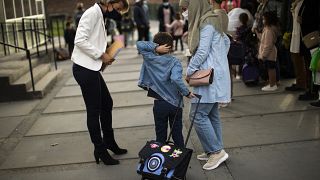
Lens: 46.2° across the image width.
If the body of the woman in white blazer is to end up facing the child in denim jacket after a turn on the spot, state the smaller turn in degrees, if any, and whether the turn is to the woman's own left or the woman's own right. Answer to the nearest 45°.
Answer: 0° — they already face them

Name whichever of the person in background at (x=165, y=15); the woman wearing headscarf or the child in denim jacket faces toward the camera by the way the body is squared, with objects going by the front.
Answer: the person in background

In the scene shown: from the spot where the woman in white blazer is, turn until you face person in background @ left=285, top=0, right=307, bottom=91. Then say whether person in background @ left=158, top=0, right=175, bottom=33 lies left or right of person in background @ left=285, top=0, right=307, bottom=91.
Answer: left

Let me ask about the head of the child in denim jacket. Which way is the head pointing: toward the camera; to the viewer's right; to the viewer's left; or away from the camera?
away from the camera

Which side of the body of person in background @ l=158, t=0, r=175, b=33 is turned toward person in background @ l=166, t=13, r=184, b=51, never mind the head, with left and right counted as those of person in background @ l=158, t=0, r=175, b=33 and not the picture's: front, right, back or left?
front

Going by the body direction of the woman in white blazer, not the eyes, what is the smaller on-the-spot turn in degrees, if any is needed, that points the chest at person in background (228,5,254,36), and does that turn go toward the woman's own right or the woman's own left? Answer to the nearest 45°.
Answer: approximately 45° to the woman's own left

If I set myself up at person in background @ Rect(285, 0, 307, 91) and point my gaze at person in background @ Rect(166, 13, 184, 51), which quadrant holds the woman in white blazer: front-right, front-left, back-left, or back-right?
back-left

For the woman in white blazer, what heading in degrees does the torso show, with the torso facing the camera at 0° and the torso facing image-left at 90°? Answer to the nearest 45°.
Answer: approximately 270°

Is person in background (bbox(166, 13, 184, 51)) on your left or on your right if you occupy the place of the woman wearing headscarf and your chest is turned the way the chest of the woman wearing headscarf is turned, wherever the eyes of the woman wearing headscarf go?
on your right

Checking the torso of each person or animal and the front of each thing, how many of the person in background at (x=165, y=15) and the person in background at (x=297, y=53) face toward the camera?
1

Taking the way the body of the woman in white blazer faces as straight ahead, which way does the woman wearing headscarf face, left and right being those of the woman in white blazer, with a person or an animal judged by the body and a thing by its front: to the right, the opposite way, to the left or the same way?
the opposite way

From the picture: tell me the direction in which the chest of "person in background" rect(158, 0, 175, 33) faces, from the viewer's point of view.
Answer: toward the camera

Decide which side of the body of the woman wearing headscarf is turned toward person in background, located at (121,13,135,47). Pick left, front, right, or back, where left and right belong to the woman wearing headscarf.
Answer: right

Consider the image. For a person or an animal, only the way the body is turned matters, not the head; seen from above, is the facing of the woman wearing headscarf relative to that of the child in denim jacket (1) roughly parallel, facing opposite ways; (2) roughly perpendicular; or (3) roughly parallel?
roughly perpendicular

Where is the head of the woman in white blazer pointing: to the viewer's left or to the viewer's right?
to the viewer's right

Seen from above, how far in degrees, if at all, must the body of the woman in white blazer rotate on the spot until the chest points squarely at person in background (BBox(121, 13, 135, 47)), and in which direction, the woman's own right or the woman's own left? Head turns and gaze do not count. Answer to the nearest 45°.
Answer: approximately 90° to the woman's own left

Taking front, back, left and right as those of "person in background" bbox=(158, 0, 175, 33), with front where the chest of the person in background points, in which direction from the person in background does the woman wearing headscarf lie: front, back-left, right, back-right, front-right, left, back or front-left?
front

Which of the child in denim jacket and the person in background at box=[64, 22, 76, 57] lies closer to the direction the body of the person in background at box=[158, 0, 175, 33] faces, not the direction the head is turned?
the child in denim jacket
